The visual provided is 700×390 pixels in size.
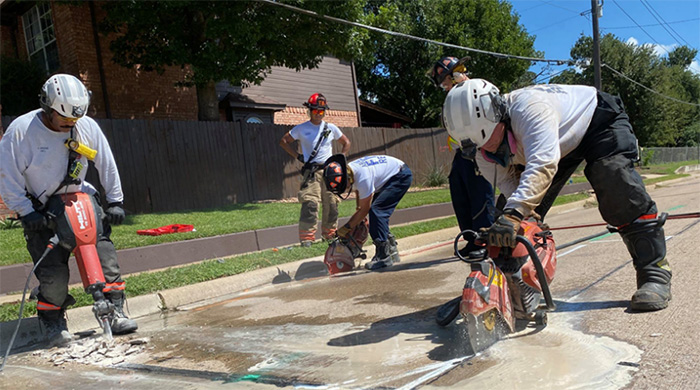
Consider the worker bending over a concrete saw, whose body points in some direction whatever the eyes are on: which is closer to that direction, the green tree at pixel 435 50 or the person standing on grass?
the person standing on grass

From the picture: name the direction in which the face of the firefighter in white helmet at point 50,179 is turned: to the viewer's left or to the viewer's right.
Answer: to the viewer's right

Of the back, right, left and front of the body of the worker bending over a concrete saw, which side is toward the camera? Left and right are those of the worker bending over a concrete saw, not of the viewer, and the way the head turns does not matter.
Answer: left

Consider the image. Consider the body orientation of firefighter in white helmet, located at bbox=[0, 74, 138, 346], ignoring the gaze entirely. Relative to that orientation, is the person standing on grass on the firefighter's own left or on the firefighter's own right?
on the firefighter's own left

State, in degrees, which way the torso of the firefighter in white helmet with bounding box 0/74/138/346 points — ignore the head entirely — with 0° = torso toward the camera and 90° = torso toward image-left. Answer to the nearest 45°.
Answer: approximately 315°

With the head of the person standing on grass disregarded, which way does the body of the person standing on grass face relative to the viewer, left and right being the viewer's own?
facing the viewer

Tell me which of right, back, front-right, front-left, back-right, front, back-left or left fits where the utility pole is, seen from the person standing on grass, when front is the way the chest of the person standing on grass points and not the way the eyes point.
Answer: back-left

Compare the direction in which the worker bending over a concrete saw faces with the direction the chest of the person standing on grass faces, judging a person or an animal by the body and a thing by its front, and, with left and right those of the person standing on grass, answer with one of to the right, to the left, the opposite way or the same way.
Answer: to the right
